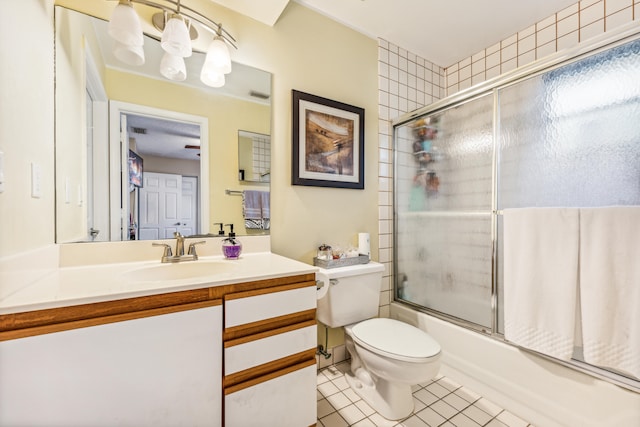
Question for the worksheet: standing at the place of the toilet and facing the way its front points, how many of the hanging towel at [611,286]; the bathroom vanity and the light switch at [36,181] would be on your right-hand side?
2

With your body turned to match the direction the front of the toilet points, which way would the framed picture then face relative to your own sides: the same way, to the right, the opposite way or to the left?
the same way

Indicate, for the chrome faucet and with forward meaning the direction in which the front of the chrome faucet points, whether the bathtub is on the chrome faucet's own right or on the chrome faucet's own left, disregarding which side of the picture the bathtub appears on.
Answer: on the chrome faucet's own left

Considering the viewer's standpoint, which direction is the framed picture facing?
facing the viewer and to the right of the viewer

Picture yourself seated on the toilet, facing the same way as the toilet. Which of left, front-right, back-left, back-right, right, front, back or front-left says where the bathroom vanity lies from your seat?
right

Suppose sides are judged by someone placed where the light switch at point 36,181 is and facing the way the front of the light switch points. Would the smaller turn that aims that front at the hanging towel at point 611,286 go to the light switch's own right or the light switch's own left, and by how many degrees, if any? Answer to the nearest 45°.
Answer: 0° — it already faces it

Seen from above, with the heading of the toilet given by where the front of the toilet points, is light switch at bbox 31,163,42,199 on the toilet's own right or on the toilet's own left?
on the toilet's own right

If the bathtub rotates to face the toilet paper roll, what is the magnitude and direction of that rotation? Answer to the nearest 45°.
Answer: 0° — it already faces it

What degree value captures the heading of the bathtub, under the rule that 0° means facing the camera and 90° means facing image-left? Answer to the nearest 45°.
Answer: approximately 45°

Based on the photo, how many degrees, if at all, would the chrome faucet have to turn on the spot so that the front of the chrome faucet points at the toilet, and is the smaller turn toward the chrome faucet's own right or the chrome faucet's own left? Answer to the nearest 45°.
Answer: approximately 90° to the chrome faucet's own left

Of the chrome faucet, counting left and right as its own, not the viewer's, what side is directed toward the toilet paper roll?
left

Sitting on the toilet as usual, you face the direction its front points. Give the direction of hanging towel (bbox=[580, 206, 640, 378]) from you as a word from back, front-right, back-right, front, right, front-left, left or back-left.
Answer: front-left

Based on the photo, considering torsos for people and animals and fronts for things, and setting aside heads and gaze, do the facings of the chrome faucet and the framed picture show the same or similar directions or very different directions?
same or similar directions

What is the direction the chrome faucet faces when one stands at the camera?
facing the viewer
